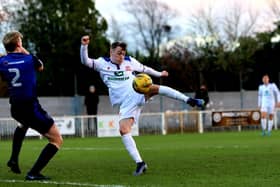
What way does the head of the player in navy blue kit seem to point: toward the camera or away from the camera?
away from the camera

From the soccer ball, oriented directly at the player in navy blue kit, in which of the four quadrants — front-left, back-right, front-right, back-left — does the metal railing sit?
back-right

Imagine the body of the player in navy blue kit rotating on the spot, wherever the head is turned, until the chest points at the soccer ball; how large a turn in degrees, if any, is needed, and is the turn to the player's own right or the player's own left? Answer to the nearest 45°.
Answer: approximately 45° to the player's own right

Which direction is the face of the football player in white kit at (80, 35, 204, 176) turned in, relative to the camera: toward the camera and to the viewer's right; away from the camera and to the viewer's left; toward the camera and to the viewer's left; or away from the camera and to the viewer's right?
toward the camera and to the viewer's right

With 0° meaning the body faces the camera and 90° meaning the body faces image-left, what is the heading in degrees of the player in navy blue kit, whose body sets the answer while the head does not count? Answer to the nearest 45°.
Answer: approximately 225°

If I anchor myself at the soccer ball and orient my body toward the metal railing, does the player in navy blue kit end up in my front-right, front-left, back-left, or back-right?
back-left

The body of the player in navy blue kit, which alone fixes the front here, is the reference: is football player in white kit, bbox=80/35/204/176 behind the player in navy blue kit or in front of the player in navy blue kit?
in front
